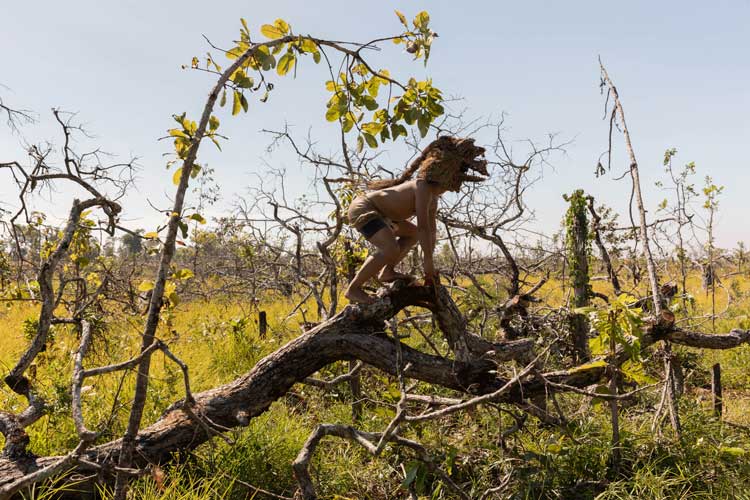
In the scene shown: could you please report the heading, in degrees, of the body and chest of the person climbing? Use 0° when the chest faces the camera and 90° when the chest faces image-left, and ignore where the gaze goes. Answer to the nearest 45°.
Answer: approximately 270°

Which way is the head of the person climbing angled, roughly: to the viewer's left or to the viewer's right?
to the viewer's right

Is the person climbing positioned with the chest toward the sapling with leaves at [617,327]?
yes
